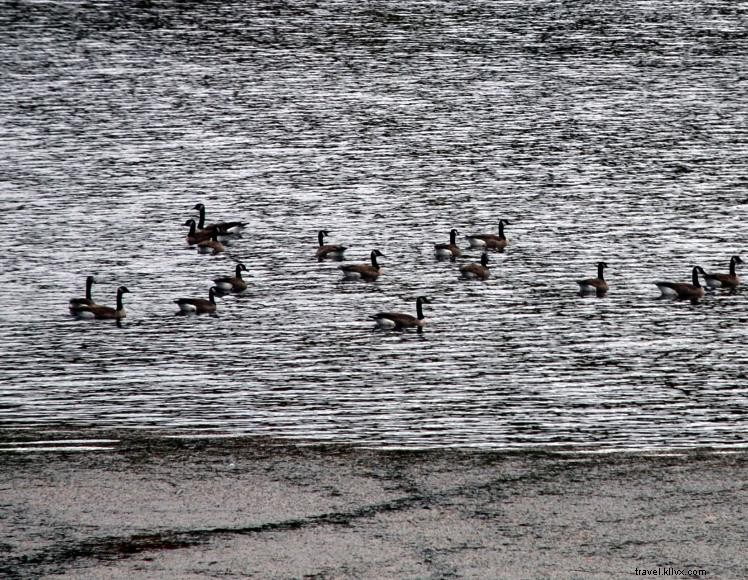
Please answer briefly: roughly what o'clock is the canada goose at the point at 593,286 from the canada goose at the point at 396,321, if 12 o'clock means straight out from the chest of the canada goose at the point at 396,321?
the canada goose at the point at 593,286 is roughly at 11 o'clock from the canada goose at the point at 396,321.

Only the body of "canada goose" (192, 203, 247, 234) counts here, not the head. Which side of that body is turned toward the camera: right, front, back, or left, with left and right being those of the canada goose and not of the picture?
left

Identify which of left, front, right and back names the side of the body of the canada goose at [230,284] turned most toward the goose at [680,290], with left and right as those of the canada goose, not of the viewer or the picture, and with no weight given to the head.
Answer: front

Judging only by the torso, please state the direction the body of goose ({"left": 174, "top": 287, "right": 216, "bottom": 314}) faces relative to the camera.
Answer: to the viewer's right

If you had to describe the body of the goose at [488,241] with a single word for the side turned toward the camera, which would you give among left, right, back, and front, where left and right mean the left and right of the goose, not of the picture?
right

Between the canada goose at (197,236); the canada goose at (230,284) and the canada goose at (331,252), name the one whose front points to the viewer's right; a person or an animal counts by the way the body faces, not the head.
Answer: the canada goose at (230,284)

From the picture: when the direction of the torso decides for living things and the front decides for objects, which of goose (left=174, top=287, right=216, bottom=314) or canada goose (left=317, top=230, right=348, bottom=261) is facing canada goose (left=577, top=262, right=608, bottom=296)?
the goose

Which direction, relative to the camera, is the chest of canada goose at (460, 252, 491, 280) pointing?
to the viewer's right

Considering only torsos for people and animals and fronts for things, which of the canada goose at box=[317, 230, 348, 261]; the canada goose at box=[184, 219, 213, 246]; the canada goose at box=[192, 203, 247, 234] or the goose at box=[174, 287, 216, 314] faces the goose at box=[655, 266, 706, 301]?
the goose at box=[174, 287, 216, 314]

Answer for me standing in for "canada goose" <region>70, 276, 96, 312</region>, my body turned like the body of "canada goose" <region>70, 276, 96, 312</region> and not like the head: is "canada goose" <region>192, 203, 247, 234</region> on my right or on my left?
on my left

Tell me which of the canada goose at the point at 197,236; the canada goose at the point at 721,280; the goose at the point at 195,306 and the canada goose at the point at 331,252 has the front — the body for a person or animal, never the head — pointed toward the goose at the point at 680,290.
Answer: the goose at the point at 195,306

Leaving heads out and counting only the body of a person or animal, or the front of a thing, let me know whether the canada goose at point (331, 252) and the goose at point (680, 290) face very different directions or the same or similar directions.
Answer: very different directions

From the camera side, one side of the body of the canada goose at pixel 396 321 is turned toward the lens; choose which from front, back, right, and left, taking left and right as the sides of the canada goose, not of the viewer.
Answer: right

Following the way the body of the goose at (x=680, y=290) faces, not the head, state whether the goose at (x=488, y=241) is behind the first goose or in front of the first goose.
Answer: behind

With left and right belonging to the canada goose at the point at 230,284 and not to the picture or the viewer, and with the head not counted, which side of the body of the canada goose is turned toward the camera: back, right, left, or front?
right
